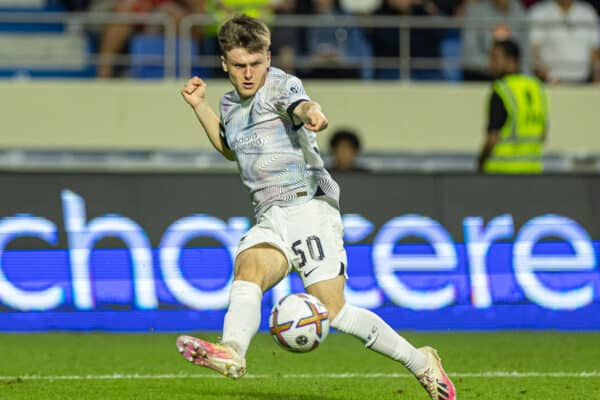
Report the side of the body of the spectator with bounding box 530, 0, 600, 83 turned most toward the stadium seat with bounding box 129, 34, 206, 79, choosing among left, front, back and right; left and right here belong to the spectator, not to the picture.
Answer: right

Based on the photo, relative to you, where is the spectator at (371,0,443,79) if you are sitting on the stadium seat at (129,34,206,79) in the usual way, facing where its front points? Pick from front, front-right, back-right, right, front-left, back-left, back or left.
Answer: left

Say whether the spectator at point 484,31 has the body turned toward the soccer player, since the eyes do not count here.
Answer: yes

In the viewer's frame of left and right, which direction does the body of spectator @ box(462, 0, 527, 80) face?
facing the viewer

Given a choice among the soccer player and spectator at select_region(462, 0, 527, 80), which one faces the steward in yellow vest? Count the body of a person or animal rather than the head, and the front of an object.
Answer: the spectator

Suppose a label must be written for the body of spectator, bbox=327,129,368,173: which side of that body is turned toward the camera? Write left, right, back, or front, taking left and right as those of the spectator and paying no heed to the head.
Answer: front

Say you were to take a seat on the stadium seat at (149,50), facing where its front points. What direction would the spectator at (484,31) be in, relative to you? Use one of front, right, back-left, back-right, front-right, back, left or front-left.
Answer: left

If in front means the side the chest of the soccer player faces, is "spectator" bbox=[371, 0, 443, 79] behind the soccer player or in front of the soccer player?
behind

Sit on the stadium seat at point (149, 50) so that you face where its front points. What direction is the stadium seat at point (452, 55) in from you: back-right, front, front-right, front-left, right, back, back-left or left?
left

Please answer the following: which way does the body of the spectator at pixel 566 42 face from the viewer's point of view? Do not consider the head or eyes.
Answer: toward the camera
